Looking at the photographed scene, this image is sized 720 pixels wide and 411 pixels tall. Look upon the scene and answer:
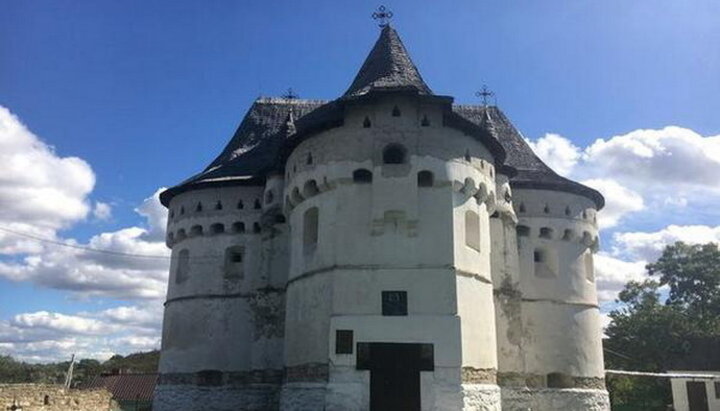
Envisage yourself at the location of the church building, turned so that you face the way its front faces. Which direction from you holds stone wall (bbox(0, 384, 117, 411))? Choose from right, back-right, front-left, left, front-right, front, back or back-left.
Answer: right

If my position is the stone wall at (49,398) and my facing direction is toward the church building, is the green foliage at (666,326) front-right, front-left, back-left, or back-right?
front-left

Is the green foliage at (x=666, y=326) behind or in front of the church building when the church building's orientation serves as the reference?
behind

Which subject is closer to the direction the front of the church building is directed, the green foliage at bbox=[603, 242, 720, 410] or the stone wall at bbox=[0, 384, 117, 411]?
the stone wall

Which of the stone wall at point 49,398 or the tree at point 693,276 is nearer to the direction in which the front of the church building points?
the stone wall

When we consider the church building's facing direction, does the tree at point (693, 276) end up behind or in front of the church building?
behind

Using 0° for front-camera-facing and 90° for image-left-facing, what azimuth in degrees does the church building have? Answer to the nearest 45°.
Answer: approximately 0°
